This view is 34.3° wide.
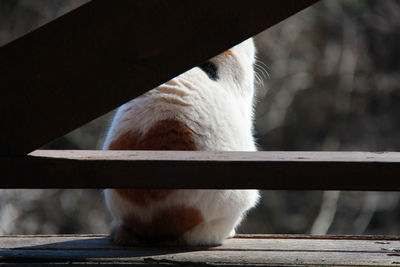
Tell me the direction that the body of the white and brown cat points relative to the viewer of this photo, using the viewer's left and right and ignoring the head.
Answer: facing away from the viewer and to the right of the viewer

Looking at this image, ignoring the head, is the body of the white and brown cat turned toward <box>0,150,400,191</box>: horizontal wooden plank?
no
